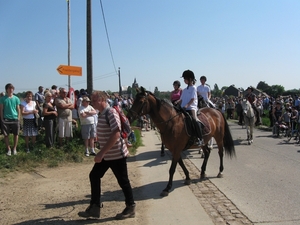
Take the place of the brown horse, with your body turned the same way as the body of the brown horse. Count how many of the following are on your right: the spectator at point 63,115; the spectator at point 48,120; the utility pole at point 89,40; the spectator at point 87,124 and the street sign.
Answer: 5

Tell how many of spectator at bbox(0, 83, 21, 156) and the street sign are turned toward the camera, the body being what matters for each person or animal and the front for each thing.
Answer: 2

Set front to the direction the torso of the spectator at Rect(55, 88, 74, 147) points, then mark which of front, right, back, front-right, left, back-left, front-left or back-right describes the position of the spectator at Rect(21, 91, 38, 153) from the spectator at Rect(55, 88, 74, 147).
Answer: back-right

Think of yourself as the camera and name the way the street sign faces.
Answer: facing the viewer

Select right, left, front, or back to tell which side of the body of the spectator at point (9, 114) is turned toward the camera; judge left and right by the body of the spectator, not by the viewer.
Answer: front

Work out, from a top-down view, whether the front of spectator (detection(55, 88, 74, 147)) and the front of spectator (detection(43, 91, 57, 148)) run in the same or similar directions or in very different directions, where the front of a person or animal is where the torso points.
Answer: same or similar directions

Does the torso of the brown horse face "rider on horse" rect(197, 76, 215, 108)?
no

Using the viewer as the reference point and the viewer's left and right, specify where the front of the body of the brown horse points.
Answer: facing the viewer and to the left of the viewer

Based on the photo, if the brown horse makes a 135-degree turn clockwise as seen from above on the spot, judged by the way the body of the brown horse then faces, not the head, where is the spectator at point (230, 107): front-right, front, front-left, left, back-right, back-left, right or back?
front

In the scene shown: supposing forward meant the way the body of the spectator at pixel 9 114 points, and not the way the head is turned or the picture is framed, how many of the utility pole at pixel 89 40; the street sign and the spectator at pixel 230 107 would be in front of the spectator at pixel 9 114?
0

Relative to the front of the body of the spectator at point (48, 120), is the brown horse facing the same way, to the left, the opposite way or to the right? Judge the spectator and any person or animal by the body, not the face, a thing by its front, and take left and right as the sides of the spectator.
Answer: to the right

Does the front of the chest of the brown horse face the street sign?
no

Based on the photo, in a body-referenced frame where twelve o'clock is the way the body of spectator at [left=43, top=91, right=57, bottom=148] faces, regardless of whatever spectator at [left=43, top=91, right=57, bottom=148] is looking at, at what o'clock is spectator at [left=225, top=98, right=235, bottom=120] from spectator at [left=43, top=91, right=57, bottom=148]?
spectator at [left=225, top=98, right=235, bottom=120] is roughly at 9 o'clock from spectator at [left=43, top=91, right=57, bottom=148].

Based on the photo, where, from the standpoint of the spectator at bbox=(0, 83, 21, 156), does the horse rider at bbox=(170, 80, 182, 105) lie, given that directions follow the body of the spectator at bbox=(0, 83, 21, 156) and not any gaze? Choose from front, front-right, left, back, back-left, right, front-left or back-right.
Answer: left

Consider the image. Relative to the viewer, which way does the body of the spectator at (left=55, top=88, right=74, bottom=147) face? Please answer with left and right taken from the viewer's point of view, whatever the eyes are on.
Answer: facing the viewer and to the right of the viewer

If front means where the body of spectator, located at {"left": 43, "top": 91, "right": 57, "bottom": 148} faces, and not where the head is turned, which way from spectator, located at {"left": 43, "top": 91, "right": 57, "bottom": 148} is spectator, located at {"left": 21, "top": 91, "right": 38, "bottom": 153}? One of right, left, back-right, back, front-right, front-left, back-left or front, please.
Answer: back-right
